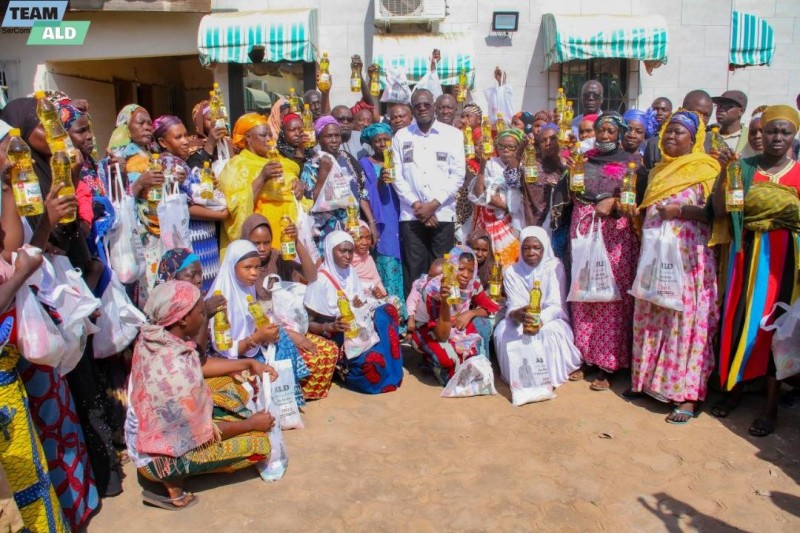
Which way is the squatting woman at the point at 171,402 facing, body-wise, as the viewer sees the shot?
to the viewer's right

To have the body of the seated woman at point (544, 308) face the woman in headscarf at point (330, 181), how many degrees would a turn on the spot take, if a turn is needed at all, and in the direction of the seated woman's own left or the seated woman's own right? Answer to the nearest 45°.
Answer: approximately 90° to the seated woman's own right

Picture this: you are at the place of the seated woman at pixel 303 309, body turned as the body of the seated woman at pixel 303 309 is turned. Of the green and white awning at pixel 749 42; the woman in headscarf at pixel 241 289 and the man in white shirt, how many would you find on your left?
2

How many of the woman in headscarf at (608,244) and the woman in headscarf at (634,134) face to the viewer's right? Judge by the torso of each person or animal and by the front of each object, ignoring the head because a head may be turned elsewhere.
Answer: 0

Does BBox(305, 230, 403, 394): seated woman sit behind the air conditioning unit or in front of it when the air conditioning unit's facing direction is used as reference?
in front

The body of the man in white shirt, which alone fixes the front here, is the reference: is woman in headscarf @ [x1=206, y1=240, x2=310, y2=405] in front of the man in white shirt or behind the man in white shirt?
in front

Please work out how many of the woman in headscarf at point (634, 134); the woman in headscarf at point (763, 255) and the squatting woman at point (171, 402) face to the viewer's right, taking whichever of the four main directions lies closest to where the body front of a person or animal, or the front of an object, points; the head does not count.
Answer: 1

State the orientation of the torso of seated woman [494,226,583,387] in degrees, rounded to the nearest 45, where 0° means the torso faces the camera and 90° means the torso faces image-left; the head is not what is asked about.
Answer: approximately 0°

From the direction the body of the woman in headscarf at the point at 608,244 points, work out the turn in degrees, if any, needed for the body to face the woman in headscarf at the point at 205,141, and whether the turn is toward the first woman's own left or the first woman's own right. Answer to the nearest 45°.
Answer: approximately 90° to the first woman's own right

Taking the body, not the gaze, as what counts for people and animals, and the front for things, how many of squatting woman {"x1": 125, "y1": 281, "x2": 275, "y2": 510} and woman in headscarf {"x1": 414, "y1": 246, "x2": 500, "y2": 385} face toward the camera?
1
